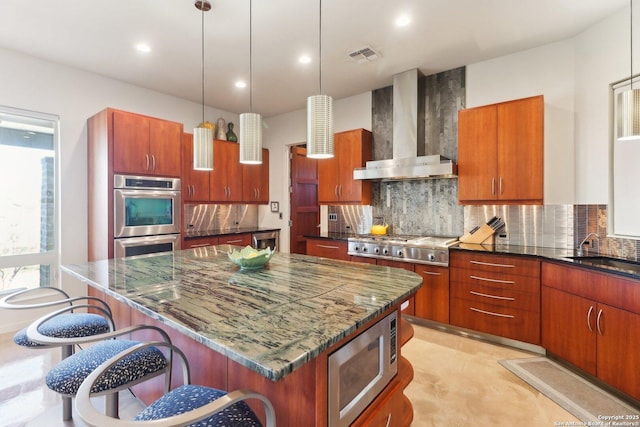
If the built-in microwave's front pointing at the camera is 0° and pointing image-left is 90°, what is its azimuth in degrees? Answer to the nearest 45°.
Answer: approximately 315°

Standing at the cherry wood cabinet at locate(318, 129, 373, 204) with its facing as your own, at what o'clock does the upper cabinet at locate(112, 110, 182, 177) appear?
The upper cabinet is roughly at 1 o'clock from the cherry wood cabinet.

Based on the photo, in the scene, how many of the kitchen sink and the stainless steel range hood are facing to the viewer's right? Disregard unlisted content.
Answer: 0

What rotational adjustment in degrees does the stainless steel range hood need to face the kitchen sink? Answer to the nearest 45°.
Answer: approximately 90° to its left

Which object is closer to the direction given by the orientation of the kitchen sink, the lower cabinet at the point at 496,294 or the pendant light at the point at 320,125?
the pendant light

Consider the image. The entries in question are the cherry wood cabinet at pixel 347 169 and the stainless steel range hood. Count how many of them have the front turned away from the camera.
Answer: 0

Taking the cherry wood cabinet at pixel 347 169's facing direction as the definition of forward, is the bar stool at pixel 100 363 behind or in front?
in front

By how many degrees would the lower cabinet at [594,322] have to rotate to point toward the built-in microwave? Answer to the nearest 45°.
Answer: approximately 45° to its left

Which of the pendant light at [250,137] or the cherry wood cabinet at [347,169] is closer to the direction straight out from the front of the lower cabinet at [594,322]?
the pendant light

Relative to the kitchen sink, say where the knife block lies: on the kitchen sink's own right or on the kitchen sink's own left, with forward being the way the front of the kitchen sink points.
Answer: on the kitchen sink's own right
